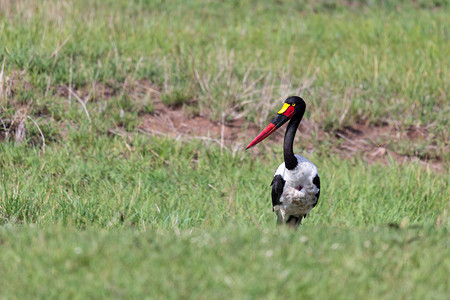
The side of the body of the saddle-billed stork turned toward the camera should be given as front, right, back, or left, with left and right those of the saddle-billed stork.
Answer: front
